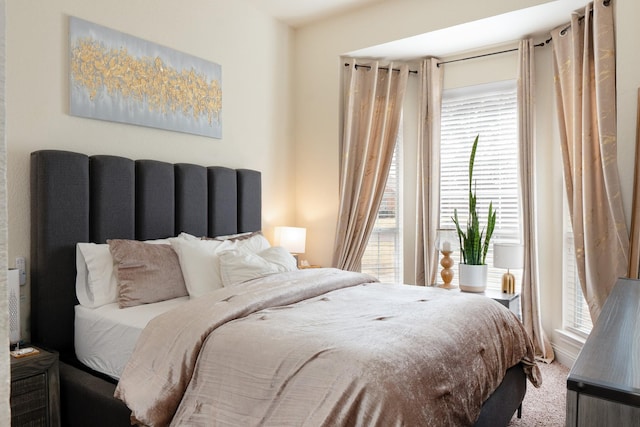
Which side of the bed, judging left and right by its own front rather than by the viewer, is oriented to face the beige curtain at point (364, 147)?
left

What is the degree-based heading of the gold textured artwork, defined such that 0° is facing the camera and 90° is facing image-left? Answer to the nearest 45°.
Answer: approximately 315°

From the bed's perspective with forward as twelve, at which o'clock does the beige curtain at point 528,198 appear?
The beige curtain is roughly at 10 o'clock from the bed.
